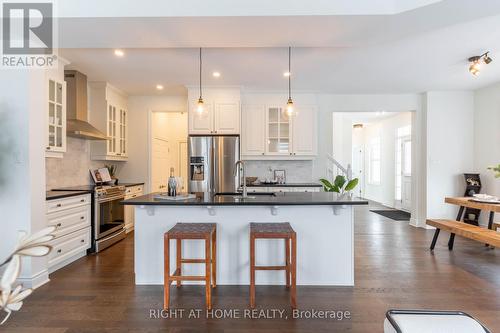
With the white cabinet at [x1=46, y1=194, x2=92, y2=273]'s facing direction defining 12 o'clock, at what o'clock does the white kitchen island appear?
The white kitchen island is roughly at 12 o'clock from the white cabinet.

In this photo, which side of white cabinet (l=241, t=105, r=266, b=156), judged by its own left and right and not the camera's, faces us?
front

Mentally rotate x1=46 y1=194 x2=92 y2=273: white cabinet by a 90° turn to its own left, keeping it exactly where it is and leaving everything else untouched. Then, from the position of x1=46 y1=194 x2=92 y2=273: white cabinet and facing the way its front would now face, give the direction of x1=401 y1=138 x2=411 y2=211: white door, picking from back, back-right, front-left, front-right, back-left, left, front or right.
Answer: front-right

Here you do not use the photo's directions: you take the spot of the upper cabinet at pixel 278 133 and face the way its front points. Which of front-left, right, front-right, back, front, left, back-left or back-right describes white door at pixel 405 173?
back-left

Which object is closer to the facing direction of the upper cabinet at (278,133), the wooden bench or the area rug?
the wooden bench

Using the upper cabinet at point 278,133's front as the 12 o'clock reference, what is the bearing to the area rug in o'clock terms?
The area rug is roughly at 8 o'clock from the upper cabinet.

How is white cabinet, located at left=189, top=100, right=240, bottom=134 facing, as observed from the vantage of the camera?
facing the viewer

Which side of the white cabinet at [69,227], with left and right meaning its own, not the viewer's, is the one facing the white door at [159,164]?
left

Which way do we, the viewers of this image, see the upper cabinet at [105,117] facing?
facing the viewer and to the right of the viewer

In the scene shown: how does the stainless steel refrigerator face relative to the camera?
toward the camera

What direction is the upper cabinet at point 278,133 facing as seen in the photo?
toward the camera

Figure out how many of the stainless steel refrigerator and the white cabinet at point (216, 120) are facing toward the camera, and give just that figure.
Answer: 2

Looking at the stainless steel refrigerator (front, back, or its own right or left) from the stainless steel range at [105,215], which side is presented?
right

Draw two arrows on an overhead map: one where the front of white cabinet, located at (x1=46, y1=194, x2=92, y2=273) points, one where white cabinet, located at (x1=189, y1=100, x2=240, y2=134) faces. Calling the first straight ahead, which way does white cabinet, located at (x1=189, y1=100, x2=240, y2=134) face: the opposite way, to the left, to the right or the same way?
to the right

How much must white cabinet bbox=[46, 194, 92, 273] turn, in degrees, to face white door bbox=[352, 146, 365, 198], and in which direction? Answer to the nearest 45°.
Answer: approximately 45° to its left

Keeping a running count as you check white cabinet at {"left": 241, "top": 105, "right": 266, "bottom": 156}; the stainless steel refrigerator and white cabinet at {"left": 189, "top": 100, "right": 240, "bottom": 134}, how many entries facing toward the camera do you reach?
3

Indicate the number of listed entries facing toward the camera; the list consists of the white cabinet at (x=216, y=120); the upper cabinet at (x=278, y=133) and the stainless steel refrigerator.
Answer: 3

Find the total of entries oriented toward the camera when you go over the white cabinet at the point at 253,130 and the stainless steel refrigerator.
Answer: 2
